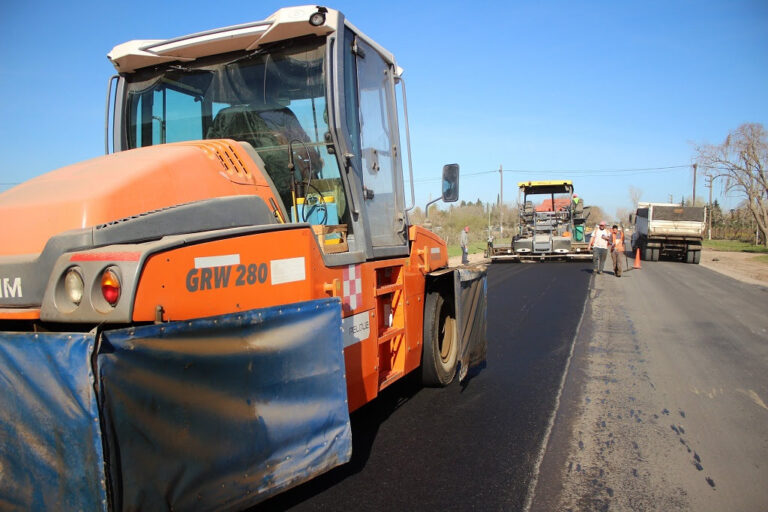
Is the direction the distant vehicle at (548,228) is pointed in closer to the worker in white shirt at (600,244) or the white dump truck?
the white dump truck

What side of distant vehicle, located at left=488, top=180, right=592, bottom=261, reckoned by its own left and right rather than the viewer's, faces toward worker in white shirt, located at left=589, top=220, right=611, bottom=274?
back

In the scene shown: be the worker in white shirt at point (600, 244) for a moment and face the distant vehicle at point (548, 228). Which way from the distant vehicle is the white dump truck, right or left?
right

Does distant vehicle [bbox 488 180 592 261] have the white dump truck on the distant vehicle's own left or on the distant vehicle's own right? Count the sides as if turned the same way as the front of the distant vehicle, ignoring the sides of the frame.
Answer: on the distant vehicle's own right

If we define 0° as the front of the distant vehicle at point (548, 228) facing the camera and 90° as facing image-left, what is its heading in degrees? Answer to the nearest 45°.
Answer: approximately 180°

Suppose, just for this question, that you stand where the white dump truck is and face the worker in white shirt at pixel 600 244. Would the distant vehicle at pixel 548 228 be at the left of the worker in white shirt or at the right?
right
